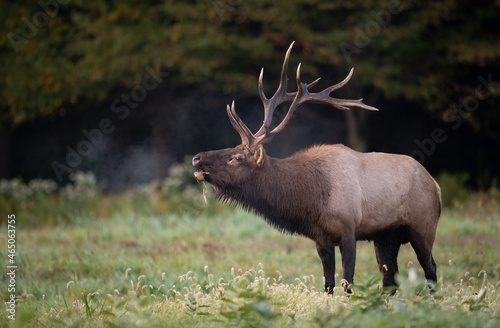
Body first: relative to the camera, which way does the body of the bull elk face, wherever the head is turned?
to the viewer's left
